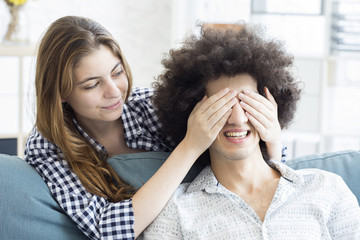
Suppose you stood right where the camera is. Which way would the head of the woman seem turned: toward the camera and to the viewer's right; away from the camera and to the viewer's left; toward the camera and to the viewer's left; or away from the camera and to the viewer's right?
toward the camera and to the viewer's right

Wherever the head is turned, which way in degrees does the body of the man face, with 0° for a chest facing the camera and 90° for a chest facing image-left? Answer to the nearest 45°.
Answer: approximately 0°

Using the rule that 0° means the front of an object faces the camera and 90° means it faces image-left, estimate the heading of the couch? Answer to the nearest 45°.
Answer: approximately 0°
